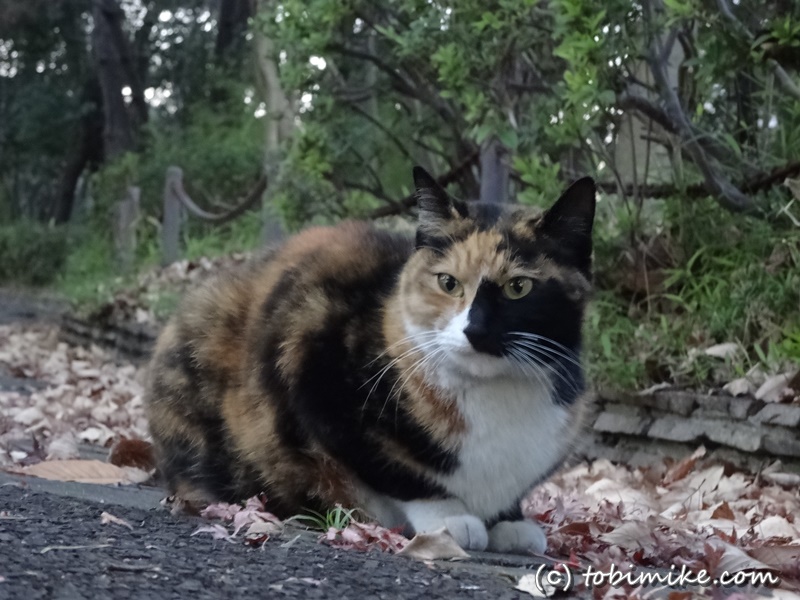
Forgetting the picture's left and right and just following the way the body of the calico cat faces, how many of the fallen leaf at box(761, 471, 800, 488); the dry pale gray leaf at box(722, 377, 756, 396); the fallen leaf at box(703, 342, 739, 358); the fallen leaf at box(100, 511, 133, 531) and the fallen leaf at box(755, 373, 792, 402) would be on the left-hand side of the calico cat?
4

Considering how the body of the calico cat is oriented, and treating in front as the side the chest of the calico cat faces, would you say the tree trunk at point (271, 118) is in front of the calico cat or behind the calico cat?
behind

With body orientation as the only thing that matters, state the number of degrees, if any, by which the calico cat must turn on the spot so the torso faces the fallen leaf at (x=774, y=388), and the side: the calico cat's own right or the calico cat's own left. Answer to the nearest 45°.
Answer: approximately 90° to the calico cat's own left

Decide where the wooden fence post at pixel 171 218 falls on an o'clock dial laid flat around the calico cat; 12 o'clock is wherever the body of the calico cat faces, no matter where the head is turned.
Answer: The wooden fence post is roughly at 7 o'clock from the calico cat.

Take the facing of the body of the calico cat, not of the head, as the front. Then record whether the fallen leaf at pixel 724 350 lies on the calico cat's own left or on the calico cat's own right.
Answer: on the calico cat's own left

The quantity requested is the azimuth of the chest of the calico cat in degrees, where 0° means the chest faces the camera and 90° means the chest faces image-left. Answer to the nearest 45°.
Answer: approximately 315°

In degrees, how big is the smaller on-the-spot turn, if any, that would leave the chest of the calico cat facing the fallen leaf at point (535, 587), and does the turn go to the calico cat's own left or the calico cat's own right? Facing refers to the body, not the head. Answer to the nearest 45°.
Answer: approximately 45° to the calico cat's own right

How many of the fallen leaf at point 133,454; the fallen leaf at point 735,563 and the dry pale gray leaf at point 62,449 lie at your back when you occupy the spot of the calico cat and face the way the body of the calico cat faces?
2

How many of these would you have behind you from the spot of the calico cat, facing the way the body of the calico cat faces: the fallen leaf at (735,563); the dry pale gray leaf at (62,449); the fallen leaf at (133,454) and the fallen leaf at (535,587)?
2

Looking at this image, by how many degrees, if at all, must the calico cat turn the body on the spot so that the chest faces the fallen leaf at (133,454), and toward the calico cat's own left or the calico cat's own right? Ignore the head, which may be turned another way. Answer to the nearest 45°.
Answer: approximately 180°

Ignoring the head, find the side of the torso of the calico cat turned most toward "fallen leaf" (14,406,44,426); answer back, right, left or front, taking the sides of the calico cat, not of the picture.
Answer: back

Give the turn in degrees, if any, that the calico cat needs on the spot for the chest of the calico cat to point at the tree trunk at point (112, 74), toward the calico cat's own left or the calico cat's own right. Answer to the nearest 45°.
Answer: approximately 135° to the calico cat's own left

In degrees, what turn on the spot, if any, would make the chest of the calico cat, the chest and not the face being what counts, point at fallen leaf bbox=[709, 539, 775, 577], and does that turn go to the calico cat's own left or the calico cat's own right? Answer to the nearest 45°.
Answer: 0° — it already faces it
